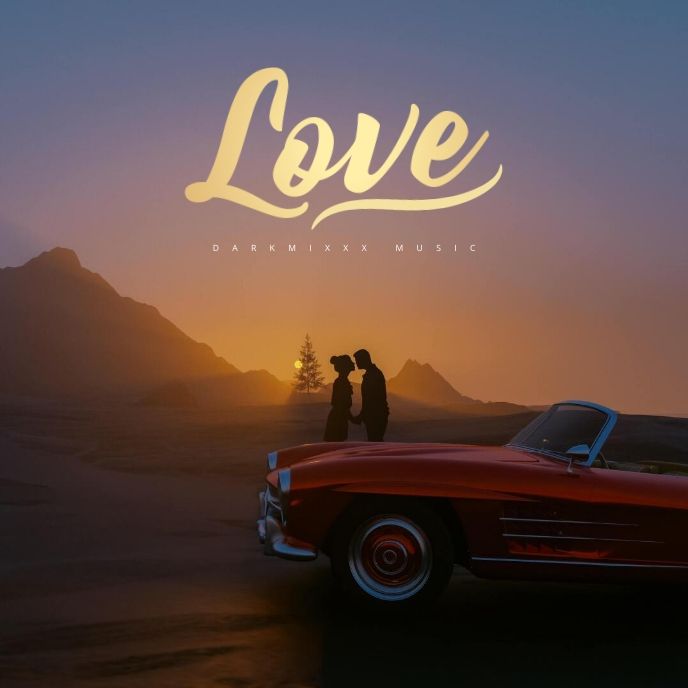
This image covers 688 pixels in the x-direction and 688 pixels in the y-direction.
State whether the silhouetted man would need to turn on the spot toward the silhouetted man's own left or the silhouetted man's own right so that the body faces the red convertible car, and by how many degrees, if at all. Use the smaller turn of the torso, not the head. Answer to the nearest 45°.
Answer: approximately 90° to the silhouetted man's own left

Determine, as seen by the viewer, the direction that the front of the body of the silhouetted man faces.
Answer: to the viewer's left

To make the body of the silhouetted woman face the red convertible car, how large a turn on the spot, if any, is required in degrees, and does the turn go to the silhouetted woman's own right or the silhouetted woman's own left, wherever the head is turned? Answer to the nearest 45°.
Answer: approximately 90° to the silhouetted woman's own right

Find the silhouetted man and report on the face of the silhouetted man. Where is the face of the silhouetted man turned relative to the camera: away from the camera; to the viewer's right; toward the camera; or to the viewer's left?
to the viewer's left

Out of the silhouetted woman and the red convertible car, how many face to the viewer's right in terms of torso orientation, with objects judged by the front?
1

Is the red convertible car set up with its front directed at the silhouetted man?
no

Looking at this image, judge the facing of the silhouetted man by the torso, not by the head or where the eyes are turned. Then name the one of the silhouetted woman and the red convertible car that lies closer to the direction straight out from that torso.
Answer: the silhouetted woman

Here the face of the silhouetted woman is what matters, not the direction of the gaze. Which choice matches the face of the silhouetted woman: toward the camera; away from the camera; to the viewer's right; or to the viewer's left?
to the viewer's right

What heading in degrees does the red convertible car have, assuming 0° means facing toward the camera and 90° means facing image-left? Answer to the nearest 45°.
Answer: approximately 90°

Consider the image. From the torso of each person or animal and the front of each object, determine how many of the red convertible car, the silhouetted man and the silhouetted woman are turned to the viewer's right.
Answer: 1

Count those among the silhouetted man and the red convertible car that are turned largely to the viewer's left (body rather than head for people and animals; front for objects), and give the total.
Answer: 2

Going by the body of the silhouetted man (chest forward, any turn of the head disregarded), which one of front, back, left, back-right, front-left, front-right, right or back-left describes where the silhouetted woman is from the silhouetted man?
front-right

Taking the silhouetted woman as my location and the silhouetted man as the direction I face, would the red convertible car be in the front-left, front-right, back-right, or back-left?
front-right

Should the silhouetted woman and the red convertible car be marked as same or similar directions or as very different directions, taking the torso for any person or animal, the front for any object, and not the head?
very different directions

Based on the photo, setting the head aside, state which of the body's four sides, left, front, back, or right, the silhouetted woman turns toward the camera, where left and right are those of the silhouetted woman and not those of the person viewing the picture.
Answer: right
